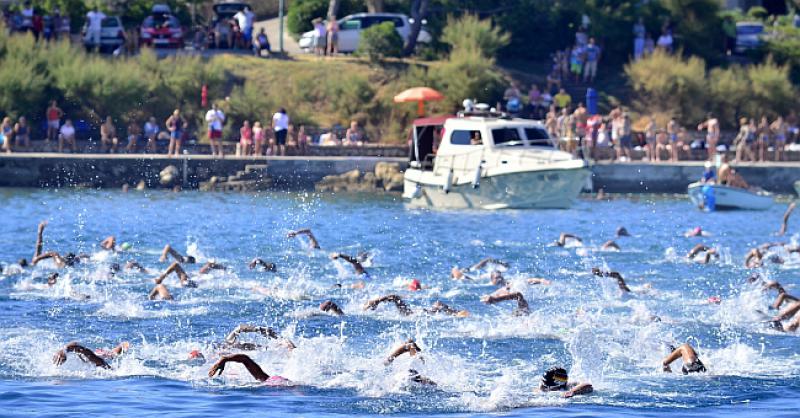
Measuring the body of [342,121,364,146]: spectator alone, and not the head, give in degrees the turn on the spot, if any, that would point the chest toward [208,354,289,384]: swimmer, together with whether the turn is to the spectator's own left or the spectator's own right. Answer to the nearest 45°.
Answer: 0° — they already face them

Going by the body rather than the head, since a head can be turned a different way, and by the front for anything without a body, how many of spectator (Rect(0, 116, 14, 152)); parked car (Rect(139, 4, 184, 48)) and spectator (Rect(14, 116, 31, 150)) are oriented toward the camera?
3

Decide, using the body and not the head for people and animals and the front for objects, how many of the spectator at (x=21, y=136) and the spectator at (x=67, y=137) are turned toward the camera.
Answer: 2

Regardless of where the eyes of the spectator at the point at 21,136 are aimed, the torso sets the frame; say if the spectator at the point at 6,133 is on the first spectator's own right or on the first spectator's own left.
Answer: on the first spectator's own right

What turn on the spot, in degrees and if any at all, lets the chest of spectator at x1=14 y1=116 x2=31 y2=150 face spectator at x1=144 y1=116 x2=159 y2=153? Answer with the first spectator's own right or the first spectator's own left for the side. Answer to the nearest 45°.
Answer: approximately 90° to the first spectator's own left

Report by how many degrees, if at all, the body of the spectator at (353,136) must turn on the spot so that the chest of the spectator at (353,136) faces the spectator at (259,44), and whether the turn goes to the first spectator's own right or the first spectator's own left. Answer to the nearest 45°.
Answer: approximately 135° to the first spectator's own right
